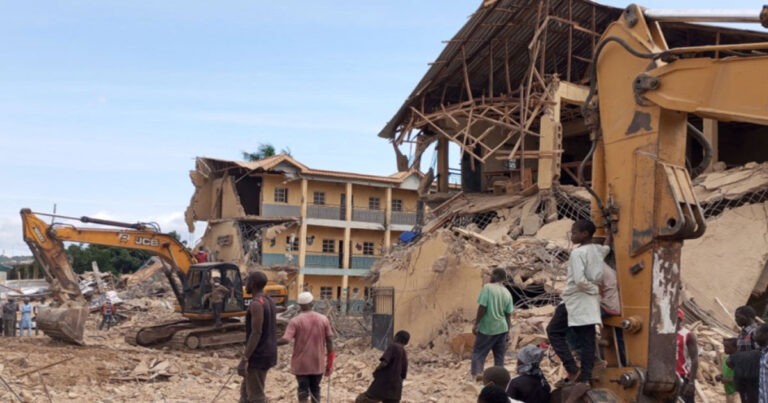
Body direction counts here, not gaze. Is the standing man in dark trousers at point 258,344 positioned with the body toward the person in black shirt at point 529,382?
no

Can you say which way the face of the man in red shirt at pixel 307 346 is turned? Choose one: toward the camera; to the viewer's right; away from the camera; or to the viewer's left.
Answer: away from the camera

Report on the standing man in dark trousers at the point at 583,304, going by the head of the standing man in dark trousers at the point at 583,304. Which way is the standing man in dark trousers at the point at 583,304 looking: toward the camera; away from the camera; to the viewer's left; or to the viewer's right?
to the viewer's left

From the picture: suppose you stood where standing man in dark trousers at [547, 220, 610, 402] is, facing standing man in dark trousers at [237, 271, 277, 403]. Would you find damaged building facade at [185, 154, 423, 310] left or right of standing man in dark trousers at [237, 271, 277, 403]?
right

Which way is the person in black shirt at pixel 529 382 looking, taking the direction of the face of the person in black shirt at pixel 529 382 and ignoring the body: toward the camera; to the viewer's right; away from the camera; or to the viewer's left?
away from the camera

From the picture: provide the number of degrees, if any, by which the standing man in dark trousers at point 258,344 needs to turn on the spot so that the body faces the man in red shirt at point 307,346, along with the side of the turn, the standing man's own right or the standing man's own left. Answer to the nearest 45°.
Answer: approximately 90° to the standing man's own right
